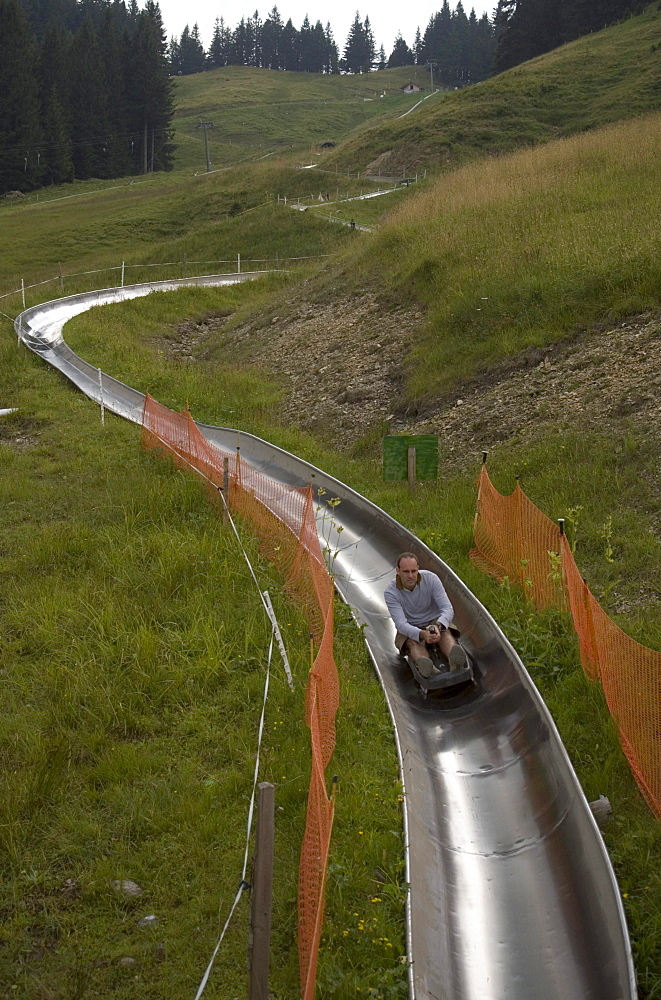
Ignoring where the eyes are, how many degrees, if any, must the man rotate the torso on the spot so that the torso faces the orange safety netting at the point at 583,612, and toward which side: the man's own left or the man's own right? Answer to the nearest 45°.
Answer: approximately 45° to the man's own left

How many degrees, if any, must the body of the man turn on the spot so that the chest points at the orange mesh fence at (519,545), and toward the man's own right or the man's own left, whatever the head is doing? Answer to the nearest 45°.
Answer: approximately 135° to the man's own left

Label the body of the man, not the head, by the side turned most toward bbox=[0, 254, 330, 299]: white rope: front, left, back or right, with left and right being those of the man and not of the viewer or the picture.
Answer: back

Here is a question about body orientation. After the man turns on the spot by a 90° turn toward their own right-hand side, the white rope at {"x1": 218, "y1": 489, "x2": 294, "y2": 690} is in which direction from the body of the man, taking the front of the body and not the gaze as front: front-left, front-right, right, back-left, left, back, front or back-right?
front

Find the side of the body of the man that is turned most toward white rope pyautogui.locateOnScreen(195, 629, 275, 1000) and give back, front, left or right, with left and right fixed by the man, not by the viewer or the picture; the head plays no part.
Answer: front

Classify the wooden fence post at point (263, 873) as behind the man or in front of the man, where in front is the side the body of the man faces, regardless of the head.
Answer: in front

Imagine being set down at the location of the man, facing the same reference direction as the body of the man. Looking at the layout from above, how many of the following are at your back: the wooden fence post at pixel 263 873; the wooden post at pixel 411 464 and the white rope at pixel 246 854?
1

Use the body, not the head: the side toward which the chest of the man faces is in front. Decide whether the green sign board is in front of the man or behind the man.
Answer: behind

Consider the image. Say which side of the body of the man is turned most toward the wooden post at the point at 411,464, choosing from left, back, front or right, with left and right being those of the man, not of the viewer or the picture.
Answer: back

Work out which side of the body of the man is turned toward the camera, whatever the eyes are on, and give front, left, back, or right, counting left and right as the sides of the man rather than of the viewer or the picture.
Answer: front
